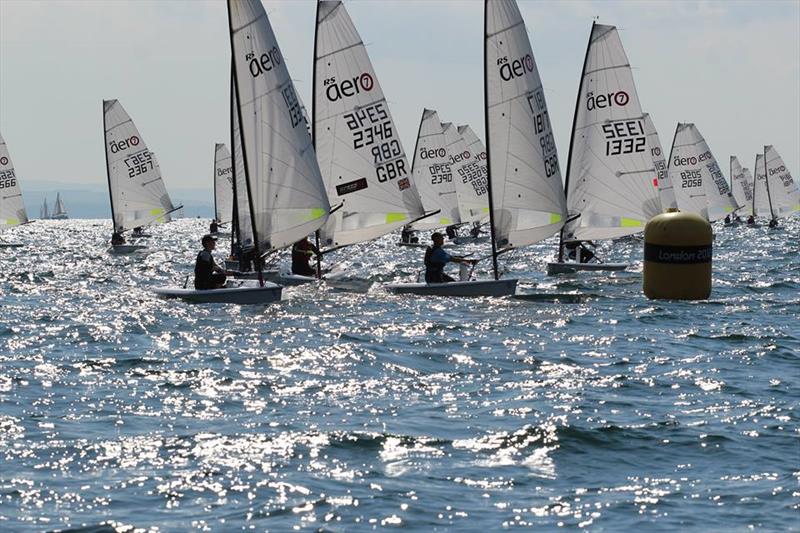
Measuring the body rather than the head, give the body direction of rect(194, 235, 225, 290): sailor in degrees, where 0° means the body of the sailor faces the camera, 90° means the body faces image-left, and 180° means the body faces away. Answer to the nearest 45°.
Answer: approximately 270°

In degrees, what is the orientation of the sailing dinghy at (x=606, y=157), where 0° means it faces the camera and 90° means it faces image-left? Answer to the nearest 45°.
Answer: approximately 45°

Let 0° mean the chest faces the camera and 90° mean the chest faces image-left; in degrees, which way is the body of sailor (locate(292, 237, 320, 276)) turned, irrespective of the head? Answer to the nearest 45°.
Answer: approximately 270°

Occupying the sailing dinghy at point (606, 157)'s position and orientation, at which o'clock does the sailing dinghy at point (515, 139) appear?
the sailing dinghy at point (515, 139) is roughly at 11 o'clock from the sailing dinghy at point (606, 157).

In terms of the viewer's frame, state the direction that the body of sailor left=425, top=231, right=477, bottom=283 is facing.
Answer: to the viewer's right
